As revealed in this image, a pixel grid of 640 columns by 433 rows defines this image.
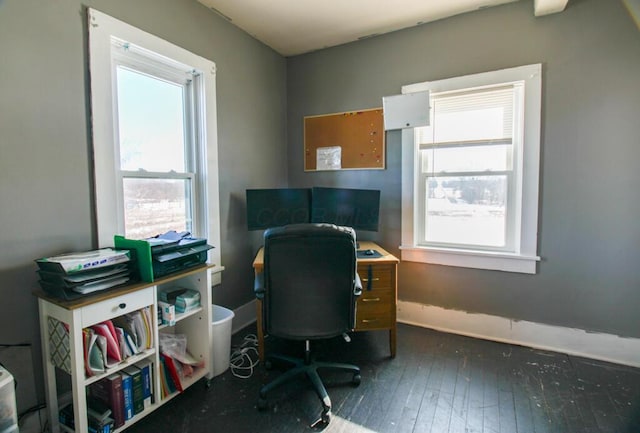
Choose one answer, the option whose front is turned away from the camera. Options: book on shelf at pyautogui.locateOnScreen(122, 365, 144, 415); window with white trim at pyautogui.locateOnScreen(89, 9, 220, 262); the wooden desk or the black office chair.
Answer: the black office chair

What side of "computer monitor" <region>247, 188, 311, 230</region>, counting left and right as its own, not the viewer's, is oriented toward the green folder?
front

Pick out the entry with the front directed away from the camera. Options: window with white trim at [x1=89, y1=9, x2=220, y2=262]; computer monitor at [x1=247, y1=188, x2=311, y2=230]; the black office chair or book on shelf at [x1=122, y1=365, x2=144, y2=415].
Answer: the black office chair

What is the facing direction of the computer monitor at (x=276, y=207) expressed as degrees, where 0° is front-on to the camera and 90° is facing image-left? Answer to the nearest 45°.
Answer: approximately 315°

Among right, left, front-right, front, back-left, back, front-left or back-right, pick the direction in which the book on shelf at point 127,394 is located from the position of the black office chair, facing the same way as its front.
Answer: left

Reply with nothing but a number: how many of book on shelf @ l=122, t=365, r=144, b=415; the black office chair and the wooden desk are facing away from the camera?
1

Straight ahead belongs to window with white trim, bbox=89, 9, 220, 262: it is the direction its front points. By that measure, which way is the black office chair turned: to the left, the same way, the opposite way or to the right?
to the left

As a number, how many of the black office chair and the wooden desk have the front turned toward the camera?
1

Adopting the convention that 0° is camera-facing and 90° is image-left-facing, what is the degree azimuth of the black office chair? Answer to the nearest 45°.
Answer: approximately 180°

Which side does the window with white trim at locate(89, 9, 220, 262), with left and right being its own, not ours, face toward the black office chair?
front

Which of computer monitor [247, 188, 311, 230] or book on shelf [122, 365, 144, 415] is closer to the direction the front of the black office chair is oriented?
the computer monitor

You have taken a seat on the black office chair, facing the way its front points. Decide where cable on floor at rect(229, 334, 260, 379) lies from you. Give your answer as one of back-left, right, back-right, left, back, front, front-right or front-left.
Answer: front-left

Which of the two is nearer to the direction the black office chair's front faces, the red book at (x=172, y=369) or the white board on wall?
the white board on wall
